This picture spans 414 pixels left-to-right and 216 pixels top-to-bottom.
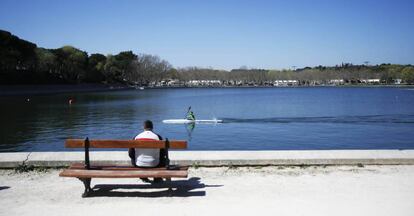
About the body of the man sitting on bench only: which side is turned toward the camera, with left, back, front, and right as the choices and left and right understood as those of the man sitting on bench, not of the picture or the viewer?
back
